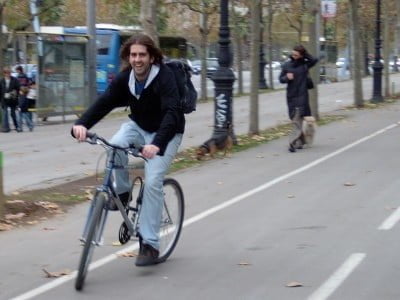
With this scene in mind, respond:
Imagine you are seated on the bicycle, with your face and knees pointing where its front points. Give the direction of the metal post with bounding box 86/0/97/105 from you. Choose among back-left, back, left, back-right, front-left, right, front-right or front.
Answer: back-right

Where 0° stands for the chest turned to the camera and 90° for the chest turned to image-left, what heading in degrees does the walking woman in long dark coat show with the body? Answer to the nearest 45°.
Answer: approximately 45°

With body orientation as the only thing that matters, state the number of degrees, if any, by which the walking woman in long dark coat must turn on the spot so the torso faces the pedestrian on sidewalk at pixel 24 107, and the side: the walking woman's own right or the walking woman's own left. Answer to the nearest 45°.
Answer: approximately 90° to the walking woman's own right

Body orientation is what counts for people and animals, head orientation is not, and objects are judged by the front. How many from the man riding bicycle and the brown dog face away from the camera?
0

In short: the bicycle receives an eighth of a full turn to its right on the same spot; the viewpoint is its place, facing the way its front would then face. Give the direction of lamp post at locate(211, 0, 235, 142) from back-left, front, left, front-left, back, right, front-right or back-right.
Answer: right

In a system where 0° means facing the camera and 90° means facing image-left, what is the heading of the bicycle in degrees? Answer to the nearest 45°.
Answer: approximately 45°

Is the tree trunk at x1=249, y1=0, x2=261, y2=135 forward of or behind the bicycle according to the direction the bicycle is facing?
behind

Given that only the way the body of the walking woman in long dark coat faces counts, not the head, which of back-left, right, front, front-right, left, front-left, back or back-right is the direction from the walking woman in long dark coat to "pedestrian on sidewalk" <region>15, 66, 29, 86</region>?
right

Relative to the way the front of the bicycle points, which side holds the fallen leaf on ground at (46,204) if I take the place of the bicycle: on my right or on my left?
on my right

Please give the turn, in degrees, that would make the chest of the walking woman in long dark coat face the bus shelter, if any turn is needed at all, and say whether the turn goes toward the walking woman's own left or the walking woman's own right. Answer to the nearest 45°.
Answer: approximately 90° to the walking woman's own right
